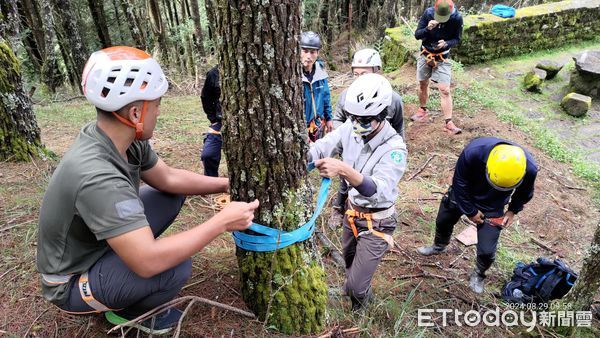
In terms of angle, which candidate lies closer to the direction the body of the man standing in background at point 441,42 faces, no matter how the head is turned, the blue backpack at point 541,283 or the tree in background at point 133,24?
the blue backpack

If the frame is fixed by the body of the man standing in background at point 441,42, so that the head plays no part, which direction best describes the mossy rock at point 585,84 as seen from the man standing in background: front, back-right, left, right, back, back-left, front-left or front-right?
back-left

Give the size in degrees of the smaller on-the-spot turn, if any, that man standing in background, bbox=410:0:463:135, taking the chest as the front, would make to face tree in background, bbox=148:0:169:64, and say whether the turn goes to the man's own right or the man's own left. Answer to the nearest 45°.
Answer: approximately 135° to the man's own right

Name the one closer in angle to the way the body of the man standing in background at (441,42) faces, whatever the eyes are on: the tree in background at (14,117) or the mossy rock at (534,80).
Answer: the tree in background

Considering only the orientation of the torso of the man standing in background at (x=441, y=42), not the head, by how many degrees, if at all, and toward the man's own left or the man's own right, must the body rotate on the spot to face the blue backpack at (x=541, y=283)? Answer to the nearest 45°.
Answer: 0° — they already face it

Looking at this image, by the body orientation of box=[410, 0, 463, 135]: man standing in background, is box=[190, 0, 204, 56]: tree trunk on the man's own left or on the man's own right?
on the man's own right

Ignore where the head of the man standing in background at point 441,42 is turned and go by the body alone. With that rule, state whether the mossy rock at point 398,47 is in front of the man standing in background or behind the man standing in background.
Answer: behind

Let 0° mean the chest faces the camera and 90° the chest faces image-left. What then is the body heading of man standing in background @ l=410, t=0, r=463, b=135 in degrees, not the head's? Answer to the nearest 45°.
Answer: approximately 0°

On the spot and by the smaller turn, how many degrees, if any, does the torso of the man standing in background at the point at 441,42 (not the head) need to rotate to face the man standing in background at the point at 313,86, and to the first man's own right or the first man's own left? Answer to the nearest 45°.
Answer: approximately 45° to the first man's own right
